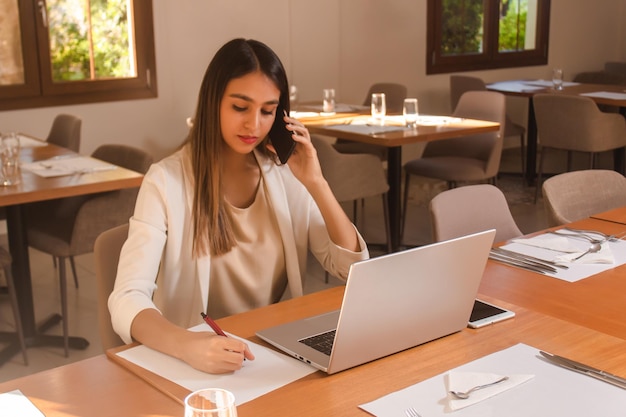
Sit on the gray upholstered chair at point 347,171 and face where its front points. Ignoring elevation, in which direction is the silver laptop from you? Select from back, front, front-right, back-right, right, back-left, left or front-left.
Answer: back-right

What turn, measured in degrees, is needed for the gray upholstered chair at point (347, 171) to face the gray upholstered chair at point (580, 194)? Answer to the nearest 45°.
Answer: approximately 90° to its right

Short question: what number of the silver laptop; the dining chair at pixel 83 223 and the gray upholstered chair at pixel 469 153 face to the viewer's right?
0

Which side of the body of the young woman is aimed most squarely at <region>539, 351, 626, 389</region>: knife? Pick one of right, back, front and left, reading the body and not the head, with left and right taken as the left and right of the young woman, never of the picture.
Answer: front

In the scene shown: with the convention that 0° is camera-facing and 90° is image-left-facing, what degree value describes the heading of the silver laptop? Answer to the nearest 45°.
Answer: approximately 135°

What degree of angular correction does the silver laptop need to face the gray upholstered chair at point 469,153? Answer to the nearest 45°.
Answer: approximately 45° to its right

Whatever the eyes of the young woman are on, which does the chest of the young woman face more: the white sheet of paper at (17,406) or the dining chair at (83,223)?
the white sheet of paper

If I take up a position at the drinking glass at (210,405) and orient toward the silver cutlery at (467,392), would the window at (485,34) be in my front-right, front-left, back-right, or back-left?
front-left

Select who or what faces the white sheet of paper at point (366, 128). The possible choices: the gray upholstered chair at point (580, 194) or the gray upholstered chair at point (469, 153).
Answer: the gray upholstered chair at point (469, 153)

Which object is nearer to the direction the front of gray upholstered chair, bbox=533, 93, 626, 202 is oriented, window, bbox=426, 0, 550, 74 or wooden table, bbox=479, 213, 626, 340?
the window

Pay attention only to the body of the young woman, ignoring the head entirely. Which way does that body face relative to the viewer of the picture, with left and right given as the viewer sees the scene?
facing the viewer and to the right of the viewer

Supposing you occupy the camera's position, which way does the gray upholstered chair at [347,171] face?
facing away from the viewer and to the right of the viewer
